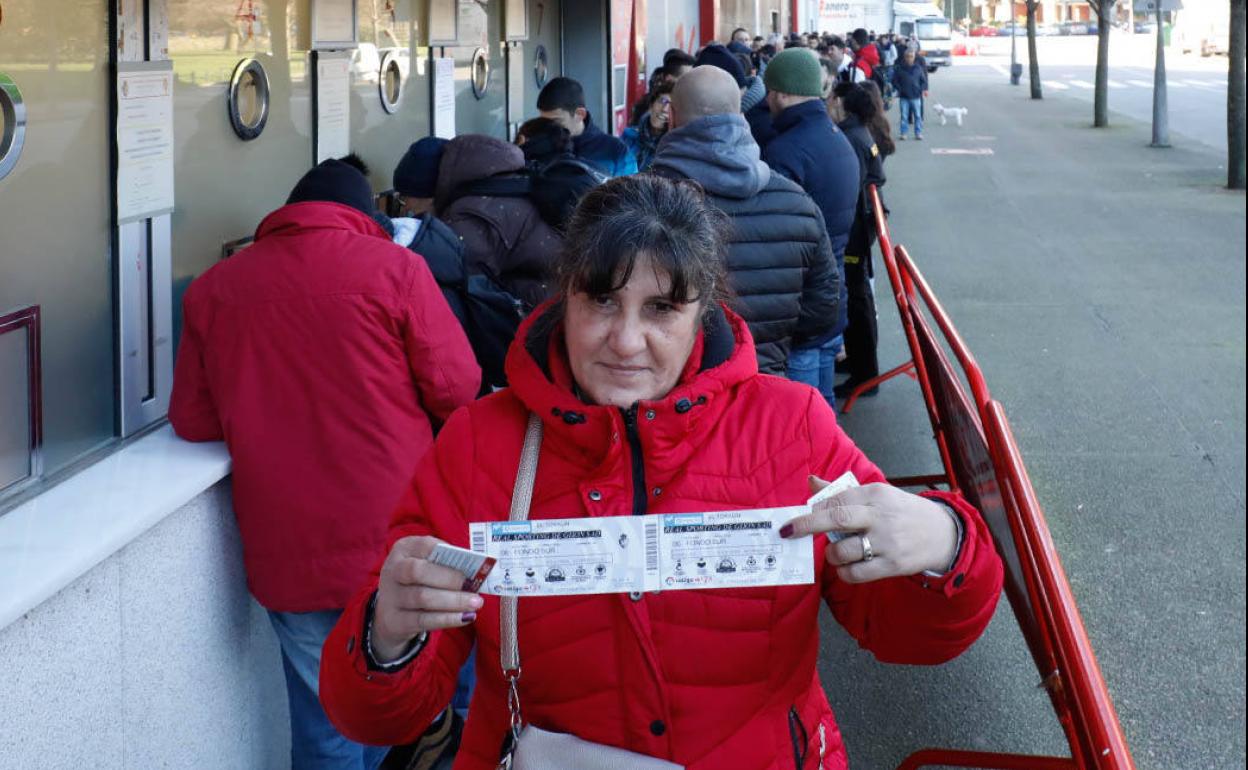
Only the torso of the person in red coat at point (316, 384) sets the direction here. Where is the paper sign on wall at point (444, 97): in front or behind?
in front

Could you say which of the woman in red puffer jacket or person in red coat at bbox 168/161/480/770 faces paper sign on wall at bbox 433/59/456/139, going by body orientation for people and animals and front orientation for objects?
the person in red coat

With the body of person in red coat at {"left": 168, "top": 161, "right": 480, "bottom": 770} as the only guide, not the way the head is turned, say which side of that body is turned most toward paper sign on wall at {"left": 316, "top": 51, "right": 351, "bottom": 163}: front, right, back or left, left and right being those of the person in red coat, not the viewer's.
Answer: front

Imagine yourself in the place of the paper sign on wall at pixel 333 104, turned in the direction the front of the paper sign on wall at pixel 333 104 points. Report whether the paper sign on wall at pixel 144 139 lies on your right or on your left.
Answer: on your right

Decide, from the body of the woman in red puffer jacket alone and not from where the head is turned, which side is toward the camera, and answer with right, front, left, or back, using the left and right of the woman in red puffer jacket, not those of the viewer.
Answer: front

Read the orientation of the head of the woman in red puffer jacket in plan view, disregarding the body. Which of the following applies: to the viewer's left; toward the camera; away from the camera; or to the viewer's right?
toward the camera

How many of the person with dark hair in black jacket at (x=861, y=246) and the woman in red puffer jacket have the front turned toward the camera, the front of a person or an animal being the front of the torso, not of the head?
1

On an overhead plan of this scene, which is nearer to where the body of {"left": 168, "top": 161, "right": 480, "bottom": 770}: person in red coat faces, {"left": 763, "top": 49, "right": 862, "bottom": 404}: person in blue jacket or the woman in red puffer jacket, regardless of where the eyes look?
the person in blue jacket

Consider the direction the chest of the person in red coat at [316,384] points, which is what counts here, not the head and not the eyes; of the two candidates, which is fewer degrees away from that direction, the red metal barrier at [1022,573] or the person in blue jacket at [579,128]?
the person in blue jacket

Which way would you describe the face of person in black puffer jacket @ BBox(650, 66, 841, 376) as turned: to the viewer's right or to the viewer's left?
to the viewer's left

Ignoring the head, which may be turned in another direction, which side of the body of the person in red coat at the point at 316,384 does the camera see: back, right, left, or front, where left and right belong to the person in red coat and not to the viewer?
back
